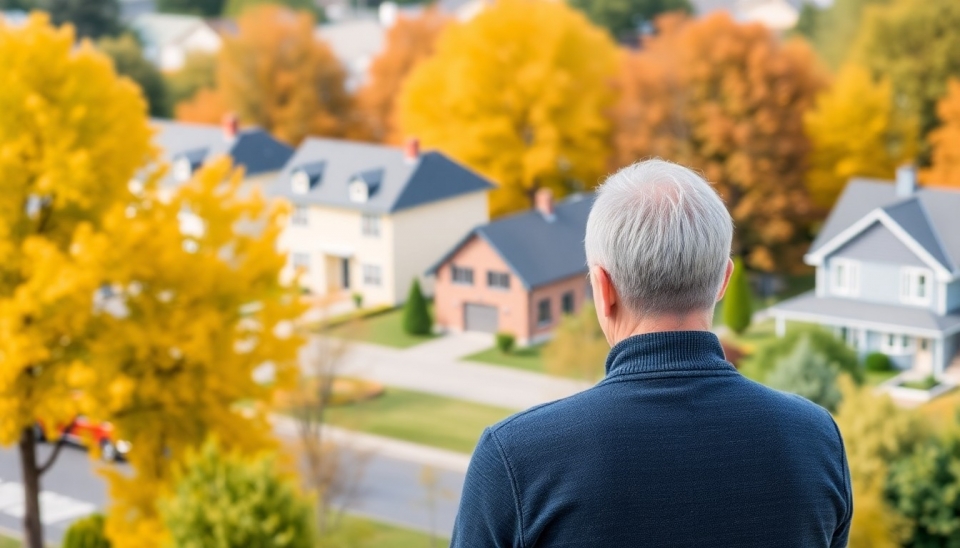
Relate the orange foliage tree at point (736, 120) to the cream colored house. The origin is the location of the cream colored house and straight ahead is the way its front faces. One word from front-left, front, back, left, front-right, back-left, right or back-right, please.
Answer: back-left

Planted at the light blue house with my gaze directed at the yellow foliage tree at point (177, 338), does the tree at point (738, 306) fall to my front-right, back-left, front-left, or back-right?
front-right

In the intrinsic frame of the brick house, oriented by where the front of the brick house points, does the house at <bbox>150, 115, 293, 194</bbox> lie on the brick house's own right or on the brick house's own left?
on the brick house's own right

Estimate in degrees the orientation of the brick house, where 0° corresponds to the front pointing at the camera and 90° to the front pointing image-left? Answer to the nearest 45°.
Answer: approximately 45°

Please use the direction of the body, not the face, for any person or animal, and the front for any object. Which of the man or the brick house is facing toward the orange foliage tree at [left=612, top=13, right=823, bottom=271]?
the man

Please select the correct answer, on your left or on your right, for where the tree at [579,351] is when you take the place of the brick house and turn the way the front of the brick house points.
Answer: on your left

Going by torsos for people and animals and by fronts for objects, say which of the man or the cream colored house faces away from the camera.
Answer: the man

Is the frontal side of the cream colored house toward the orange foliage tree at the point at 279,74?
no

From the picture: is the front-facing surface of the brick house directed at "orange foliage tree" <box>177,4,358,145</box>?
no

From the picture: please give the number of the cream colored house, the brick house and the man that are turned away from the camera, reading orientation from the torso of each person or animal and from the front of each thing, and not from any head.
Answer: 1

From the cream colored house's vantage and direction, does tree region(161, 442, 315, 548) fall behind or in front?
in front

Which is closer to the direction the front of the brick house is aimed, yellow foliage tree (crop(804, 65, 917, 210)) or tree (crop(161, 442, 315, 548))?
the tree

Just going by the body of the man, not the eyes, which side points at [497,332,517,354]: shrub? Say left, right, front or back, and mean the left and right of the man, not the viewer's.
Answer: front

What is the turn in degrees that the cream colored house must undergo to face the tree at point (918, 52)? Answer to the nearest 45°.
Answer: approximately 135° to its left

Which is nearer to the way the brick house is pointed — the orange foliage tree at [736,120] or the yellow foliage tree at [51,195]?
the yellow foliage tree

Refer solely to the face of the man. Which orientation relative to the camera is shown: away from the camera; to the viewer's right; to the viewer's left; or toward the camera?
away from the camera

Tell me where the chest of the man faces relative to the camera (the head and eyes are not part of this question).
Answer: away from the camera

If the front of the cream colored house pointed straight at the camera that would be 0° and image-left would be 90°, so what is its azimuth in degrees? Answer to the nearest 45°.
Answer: approximately 45°

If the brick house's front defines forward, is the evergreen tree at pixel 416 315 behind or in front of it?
in front
